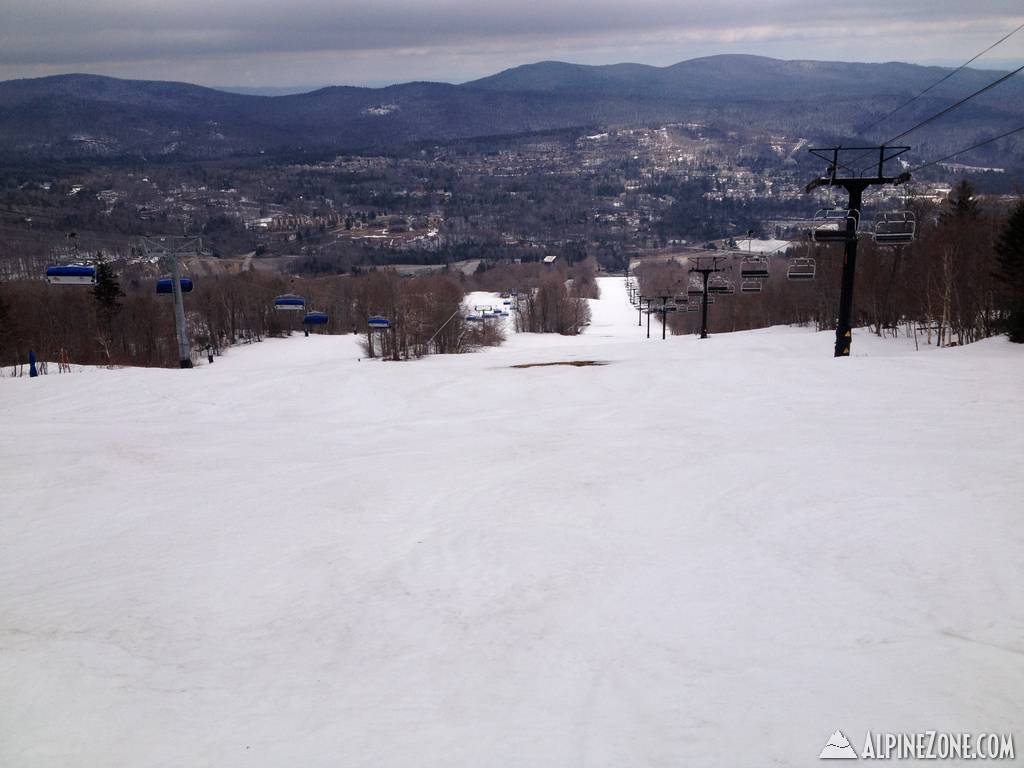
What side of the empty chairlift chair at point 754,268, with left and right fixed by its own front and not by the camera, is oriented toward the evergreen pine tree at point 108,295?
right

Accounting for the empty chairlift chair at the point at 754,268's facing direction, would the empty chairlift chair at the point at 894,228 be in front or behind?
in front

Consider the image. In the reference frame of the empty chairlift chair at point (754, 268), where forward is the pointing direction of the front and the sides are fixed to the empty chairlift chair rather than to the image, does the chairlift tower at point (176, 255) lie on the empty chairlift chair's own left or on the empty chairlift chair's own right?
on the empty chairlift chair's own right

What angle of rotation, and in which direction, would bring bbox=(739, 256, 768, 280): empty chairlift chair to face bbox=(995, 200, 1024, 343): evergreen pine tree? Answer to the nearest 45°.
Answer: approximately 90° to its left

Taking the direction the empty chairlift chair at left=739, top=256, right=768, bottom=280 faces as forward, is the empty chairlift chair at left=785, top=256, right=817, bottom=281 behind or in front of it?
in front

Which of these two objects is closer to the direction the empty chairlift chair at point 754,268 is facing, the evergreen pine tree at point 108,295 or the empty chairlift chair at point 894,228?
the empty chairlift chair

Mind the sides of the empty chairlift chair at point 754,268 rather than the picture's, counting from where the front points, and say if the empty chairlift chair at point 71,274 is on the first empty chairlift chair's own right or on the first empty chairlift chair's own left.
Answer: on the first empty chairlift chair's own right

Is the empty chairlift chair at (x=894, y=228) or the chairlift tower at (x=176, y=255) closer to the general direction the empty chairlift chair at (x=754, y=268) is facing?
the empty chairlift chair

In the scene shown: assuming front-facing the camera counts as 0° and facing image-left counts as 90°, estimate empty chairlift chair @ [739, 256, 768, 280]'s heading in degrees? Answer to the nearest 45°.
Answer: approximately 0°
